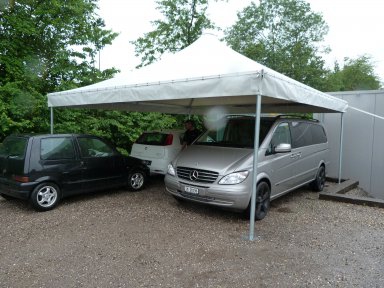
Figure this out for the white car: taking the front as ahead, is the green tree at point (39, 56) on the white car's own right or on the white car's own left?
on the white car's own left

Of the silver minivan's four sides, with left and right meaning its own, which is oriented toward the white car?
right

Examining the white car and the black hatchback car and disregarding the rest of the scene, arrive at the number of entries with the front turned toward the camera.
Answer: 0

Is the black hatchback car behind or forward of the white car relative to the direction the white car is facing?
behind

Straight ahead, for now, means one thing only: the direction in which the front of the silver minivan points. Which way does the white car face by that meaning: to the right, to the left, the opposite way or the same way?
the opposite way

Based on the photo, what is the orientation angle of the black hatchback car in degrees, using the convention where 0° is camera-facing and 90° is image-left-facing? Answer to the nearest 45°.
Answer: approximately 225°

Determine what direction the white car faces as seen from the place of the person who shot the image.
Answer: facing away from the viewer and to the right of the viewer

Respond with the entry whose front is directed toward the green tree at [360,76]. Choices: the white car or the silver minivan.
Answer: the white car

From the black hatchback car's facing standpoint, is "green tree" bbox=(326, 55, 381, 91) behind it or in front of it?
in front

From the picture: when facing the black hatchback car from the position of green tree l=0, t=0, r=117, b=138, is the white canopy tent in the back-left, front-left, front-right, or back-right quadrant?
front-left

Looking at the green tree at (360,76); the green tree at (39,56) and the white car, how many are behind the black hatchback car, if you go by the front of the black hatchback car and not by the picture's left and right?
0

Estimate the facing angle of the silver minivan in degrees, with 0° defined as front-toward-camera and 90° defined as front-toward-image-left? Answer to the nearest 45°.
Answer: approximately 45°
